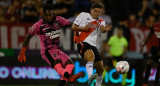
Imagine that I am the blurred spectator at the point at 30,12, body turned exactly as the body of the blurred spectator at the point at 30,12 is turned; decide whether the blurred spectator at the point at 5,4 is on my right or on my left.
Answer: on my right

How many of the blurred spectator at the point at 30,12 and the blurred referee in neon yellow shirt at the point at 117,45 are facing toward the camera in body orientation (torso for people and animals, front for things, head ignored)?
2

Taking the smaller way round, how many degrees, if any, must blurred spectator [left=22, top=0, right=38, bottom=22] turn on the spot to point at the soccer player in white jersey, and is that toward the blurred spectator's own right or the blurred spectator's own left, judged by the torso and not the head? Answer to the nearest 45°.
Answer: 0° — they already face them

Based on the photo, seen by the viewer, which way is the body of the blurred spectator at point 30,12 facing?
toward the camera

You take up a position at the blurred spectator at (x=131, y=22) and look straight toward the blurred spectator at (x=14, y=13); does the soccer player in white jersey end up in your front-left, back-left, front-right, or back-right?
front-left

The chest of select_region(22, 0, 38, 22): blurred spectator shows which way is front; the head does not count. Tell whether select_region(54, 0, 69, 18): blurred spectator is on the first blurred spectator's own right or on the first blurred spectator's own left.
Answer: on the first blurred spectator's own left

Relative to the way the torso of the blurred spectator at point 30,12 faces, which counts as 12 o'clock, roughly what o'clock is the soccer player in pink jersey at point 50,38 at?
The soccer player in pink jersey is roughly at 12 o'clock from the blurred spectator.

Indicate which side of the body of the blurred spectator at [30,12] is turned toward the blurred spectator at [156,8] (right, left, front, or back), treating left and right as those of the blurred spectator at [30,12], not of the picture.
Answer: left

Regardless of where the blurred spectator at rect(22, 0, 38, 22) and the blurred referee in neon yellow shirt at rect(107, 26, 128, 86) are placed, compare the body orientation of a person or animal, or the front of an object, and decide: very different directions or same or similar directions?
same or similar directions

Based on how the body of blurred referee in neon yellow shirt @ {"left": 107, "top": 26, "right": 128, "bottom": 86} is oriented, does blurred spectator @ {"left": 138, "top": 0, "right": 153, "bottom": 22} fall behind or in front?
behind

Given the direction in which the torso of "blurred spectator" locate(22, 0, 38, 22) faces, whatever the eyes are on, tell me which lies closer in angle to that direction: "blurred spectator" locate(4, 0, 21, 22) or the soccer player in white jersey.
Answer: the soccer player in white jersey

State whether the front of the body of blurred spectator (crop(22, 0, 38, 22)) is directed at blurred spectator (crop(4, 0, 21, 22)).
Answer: no

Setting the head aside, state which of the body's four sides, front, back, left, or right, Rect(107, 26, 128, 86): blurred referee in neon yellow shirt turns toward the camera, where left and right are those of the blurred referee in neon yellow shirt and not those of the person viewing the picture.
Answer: front

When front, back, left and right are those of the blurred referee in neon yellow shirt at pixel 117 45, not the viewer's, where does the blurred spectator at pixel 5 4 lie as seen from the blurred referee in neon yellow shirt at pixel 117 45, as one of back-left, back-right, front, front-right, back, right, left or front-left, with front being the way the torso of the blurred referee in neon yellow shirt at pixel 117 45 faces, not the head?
right

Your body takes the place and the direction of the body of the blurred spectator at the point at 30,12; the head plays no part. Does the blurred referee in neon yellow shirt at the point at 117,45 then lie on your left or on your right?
on your left

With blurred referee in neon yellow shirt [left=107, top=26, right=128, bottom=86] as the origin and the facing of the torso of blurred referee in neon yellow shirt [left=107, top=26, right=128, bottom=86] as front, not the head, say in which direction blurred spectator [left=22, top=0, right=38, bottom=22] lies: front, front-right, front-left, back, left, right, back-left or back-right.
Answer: right
